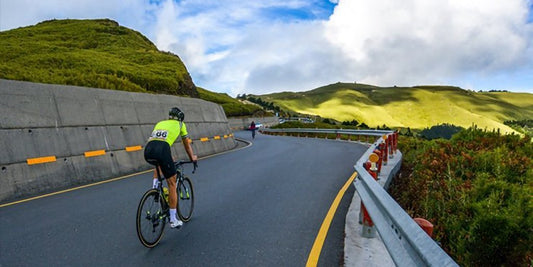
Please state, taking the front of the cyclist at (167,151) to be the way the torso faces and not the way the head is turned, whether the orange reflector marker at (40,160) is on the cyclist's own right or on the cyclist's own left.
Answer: on the cyclist's own left

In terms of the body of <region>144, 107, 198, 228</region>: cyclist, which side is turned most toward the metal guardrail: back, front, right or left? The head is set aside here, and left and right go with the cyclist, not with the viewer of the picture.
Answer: right

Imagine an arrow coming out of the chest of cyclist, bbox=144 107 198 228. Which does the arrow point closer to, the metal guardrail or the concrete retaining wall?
the concrete retaining wall
